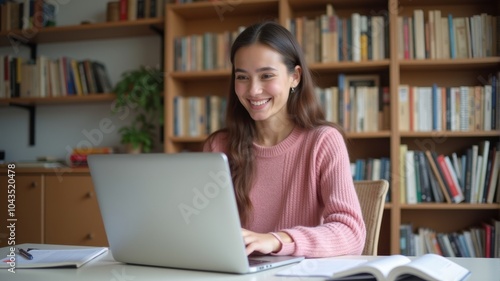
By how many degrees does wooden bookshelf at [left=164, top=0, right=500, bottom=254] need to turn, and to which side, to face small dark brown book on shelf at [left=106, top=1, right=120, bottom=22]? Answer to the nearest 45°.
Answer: approximately 90° to its right

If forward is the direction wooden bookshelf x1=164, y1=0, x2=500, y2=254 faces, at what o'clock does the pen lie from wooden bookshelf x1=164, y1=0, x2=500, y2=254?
The pen is roughly at 1 o'clock from the wooden bookshelf.

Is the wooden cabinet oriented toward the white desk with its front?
yes

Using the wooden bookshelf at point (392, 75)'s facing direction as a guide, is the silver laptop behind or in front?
in front

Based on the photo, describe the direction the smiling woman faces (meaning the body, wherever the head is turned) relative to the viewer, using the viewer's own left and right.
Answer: facing the viewer and to the left of the viewer

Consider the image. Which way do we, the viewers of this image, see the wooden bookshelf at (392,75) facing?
facing the viewer

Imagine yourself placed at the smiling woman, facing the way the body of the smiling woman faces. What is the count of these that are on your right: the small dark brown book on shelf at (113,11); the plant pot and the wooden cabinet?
3

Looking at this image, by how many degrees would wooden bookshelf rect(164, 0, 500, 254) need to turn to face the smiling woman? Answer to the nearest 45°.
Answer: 0° — it already faces them

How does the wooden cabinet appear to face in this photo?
toward the camera

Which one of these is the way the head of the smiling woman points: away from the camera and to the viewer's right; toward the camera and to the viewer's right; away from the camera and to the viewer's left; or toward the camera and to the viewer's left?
toward the camera and to the viewer's left

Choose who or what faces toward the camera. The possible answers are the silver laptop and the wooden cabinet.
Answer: the wooden cabinet

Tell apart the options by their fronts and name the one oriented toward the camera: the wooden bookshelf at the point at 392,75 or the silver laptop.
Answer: the wooden bookshelf

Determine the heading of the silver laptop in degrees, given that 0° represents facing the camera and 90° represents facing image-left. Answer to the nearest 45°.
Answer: approximately 225°

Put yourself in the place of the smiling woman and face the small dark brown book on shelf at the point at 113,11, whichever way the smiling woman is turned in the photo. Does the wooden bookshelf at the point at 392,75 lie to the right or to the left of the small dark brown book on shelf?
right

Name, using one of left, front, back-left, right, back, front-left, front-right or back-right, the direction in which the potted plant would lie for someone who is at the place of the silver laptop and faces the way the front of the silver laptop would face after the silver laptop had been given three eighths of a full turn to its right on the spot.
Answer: back
